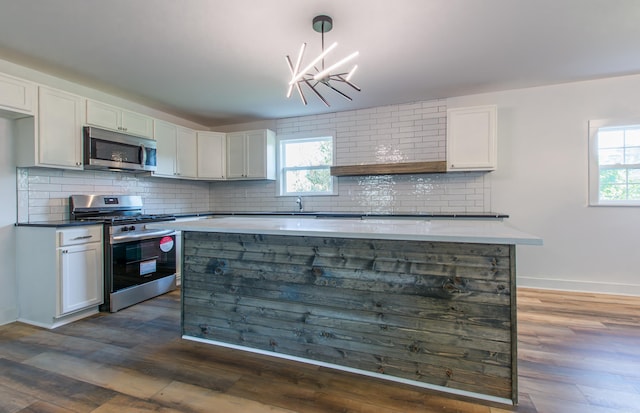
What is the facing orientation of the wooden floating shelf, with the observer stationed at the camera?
facing the viewer

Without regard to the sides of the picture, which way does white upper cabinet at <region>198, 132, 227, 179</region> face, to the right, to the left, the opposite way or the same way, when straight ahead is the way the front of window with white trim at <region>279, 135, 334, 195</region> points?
the same way

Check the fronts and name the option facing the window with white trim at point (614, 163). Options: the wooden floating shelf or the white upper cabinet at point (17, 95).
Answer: the white upper cabinet

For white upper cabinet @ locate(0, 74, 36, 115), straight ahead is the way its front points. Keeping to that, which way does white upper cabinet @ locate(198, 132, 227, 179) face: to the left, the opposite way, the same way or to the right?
to the right

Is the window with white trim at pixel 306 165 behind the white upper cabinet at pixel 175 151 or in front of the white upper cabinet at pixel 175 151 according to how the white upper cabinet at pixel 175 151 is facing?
in front

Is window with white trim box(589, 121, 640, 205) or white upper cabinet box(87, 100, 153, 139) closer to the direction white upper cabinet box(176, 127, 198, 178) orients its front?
the window with white trim

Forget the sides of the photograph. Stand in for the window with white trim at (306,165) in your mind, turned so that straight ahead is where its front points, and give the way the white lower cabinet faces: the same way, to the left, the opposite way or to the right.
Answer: to the left

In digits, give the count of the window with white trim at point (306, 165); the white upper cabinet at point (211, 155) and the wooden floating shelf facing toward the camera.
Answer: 3

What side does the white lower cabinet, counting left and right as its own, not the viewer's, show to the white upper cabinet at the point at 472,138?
front

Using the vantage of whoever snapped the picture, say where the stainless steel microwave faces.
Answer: facing the viewer and to the right of the viewer

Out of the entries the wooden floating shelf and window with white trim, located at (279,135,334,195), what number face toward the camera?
2

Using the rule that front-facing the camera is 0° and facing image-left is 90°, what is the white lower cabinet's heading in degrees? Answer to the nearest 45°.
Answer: approximately 315°

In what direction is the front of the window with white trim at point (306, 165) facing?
toward the camera

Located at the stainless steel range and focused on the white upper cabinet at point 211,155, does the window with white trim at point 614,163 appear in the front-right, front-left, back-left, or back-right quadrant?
front-right

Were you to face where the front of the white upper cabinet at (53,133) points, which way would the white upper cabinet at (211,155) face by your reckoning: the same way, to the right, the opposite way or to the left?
to the right

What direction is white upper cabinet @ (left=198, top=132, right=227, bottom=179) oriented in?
toward the camera

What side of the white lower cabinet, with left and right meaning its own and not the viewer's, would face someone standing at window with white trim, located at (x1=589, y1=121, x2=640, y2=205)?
front

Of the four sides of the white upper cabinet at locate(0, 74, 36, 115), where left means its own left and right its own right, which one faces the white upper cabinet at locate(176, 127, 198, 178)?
left
